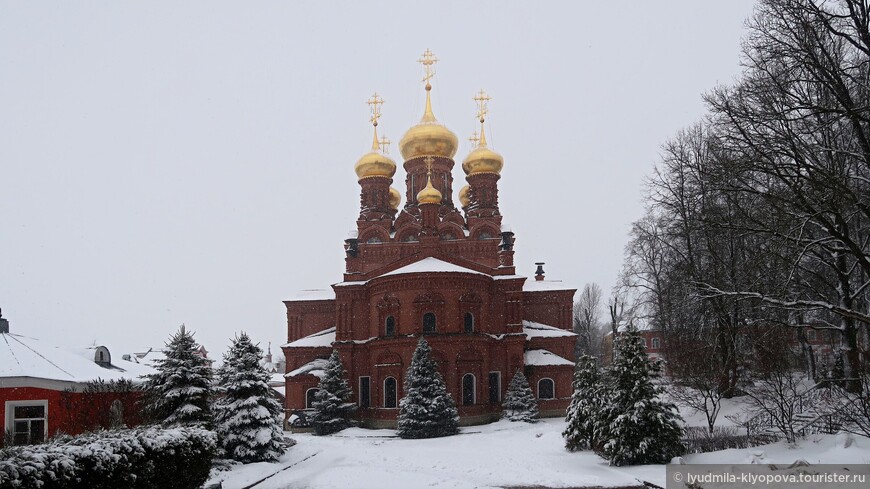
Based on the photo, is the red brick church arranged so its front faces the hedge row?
no
